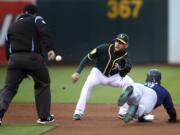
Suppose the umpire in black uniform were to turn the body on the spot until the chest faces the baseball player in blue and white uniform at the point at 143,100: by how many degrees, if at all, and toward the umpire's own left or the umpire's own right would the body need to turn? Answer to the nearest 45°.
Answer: approximately 45° to the umpire's own right

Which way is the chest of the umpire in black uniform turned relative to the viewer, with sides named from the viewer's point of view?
facing away from the viewer and to the right of the viewer
